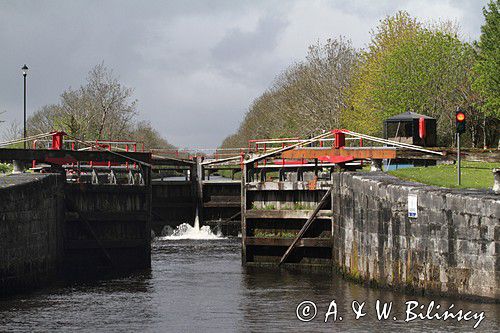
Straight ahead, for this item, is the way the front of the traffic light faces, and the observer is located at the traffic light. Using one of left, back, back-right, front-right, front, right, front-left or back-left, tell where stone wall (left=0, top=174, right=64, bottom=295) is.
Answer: right

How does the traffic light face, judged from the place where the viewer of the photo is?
facing the viewer
